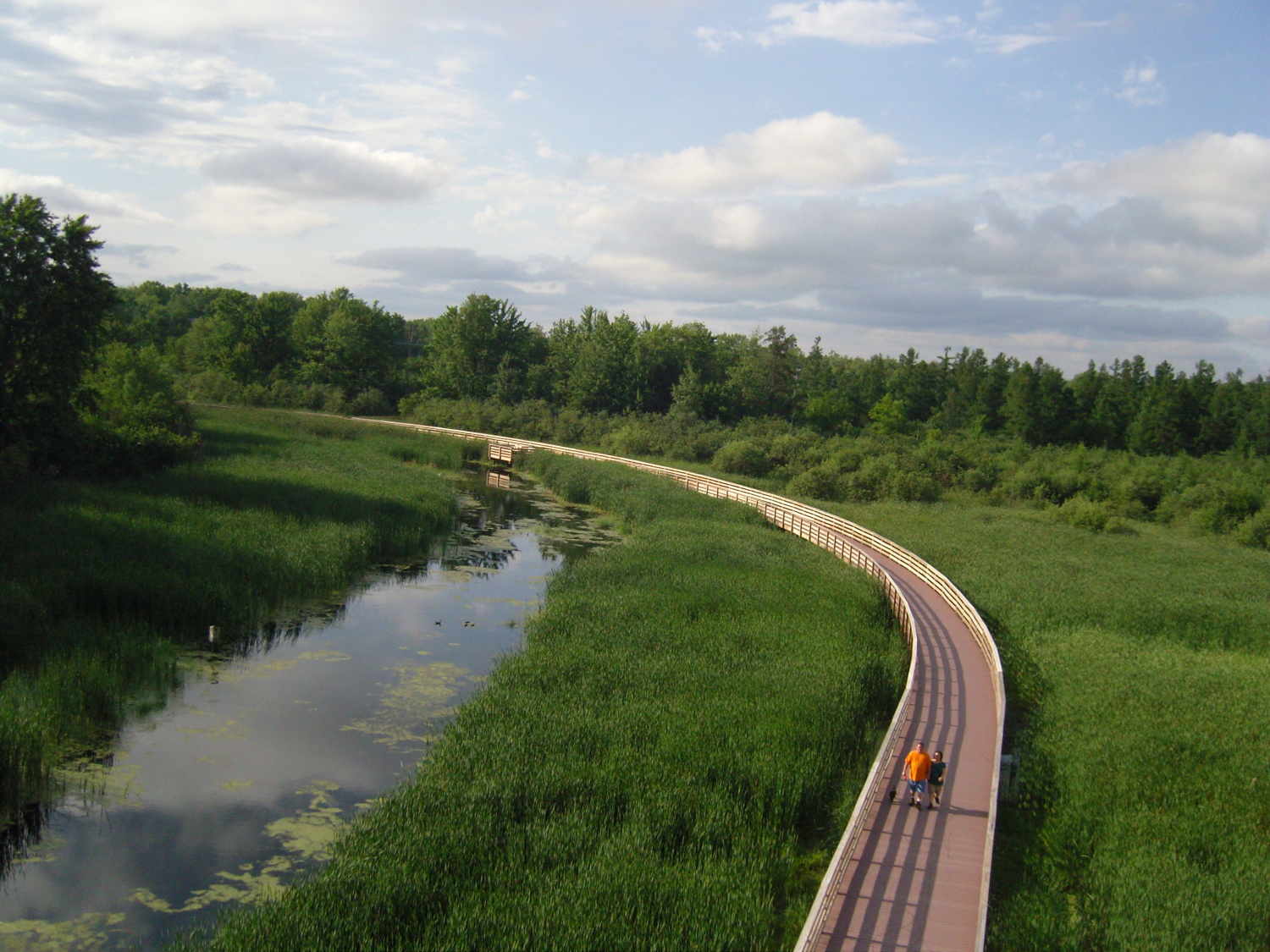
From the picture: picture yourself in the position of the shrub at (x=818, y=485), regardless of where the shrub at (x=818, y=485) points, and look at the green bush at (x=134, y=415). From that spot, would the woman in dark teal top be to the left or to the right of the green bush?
left

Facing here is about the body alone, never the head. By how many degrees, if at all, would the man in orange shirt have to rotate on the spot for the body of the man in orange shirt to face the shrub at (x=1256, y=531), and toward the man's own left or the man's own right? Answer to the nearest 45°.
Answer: approximately 180°

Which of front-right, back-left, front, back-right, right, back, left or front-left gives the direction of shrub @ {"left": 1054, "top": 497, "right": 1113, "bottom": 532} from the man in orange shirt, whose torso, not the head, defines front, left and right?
back

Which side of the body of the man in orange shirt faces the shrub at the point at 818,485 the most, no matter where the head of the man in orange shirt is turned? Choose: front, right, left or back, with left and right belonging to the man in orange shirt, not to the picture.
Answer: back

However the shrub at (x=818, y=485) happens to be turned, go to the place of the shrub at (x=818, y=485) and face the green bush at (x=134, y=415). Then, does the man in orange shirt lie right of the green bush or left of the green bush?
left

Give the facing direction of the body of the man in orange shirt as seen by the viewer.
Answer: toward the camera
